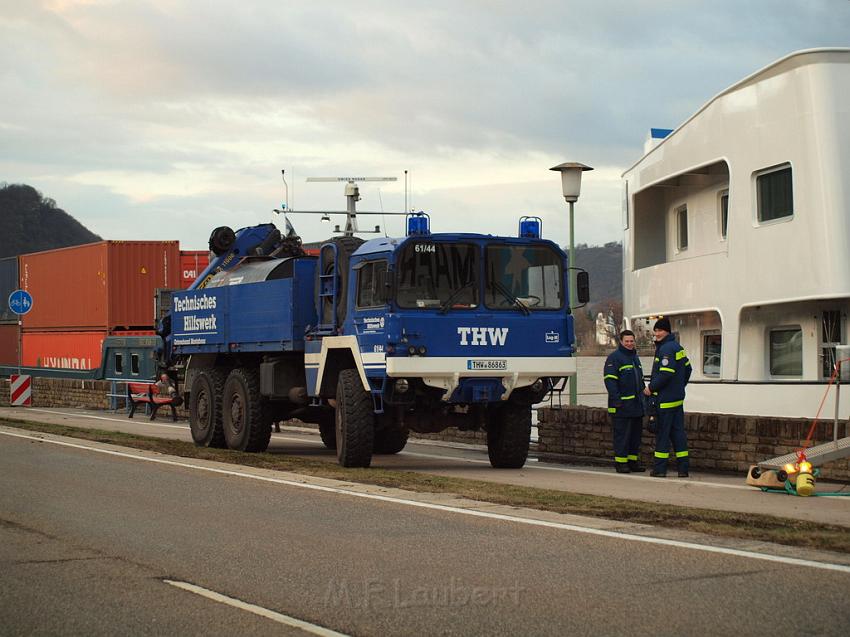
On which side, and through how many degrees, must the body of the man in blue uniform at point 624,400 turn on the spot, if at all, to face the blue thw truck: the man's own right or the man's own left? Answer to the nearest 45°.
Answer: approximately 135° to the man's own right

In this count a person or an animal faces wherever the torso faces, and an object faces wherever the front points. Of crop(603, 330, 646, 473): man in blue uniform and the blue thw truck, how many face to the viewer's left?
0

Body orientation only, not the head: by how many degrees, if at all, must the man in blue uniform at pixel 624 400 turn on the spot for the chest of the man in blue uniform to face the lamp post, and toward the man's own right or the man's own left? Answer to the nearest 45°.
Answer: approximately 135° to the man's own left

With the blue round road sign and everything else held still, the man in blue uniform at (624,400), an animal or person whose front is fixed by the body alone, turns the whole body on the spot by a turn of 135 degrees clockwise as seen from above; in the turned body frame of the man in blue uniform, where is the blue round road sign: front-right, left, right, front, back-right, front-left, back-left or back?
front-right

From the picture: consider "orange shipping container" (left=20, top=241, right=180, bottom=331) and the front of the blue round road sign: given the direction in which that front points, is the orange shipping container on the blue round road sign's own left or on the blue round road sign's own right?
on the blue round road sign's own left

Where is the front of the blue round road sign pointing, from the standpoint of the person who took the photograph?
facing the viewer

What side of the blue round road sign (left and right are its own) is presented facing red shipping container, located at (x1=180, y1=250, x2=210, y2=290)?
left

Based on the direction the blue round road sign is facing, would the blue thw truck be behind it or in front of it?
in front

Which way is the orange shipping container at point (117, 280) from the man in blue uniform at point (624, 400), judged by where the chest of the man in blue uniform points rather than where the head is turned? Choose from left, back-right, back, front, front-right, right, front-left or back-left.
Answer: back

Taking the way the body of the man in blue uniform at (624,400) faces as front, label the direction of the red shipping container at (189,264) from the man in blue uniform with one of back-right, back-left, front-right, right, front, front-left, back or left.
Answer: back

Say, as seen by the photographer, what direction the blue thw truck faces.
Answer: facing the viewer and to the right of the viewer
